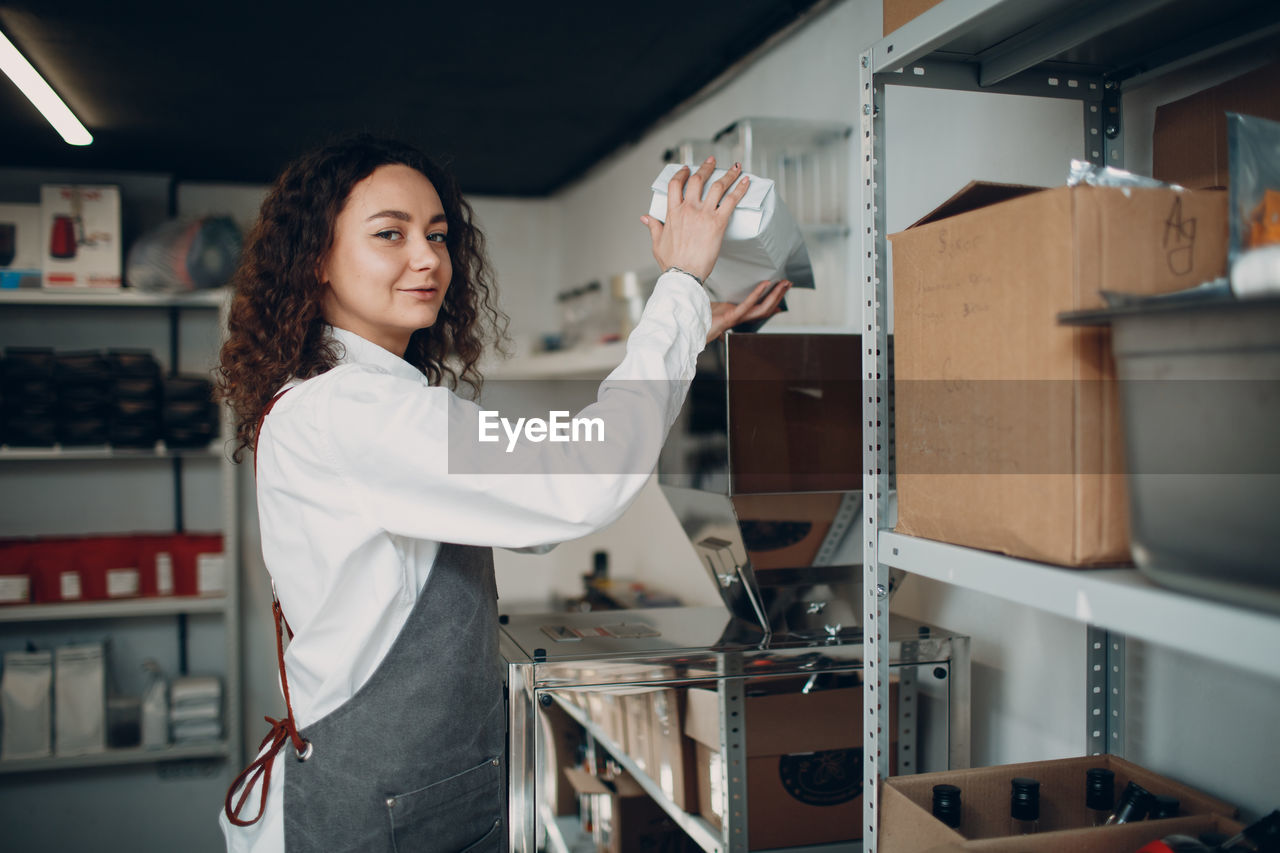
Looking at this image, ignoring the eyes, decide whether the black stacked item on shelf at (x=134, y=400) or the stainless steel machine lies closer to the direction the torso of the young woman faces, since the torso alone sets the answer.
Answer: the stainless steel machine

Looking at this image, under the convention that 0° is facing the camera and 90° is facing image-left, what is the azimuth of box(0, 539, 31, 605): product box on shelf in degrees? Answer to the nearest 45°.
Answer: approximately 0°

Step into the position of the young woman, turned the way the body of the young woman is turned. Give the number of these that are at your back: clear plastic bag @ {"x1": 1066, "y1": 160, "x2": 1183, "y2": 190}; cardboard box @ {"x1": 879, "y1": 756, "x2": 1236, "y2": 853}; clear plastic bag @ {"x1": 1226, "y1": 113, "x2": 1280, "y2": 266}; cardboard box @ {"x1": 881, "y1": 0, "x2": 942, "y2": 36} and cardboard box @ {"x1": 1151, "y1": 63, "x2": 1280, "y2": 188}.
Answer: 0

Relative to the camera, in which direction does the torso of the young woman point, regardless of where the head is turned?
to the viewer's right

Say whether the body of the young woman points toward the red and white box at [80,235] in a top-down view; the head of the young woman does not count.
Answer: no

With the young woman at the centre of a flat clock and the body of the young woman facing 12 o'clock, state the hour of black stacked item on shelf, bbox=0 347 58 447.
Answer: The black stacked item on shelf is roughly at 8 o'clock from the young woman.

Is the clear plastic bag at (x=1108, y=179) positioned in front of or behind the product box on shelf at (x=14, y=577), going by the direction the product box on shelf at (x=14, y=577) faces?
in front

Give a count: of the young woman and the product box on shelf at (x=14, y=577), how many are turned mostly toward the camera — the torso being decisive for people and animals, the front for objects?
1

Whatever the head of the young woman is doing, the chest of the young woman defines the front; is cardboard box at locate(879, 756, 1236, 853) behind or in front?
in front

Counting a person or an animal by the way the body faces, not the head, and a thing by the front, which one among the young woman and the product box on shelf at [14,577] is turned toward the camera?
the product box on shelf

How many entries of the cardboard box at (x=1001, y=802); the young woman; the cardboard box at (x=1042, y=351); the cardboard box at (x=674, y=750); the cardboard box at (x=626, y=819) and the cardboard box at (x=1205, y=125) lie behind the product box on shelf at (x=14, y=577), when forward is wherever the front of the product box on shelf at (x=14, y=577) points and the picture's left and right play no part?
0

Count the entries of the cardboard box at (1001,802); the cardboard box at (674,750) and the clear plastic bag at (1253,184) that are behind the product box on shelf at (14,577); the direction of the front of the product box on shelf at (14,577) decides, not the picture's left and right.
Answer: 0
